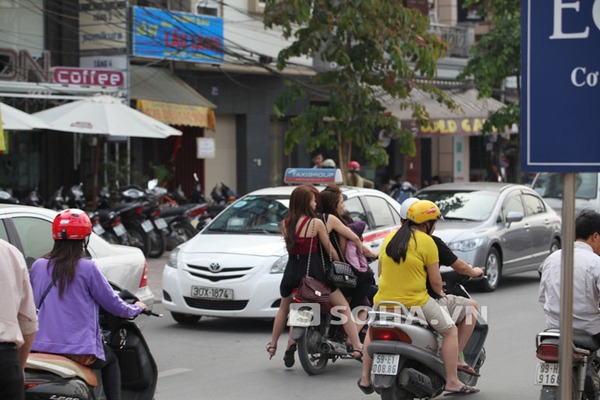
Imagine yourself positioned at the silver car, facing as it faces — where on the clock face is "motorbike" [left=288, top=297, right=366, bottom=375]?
The motorbike is roughly at 11 o'clock from the silver car.

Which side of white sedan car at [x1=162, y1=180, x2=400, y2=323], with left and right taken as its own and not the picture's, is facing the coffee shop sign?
right

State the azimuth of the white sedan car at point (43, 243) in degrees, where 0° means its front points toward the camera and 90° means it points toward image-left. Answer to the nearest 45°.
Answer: approximately 90°

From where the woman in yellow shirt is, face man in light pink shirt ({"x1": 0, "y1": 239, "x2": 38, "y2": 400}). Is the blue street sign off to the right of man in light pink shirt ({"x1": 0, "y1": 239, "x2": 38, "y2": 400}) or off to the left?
left

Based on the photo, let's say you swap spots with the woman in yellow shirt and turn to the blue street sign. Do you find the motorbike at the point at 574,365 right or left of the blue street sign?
left

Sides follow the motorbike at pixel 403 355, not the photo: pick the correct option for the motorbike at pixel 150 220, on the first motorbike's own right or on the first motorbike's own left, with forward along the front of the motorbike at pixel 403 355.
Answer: on the first motorbike's own left

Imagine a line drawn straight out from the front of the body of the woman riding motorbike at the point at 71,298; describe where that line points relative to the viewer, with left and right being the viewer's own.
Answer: facing away from the viewer and to the right of the viewer

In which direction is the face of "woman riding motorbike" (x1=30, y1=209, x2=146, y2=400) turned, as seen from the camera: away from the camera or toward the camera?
away from the camera

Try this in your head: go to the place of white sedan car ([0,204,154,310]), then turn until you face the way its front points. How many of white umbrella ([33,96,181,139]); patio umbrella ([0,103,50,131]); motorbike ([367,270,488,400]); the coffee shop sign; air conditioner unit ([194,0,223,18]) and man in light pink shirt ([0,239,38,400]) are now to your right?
4

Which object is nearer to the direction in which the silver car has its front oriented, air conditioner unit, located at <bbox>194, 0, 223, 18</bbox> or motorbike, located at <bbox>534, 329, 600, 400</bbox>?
the motorbike
